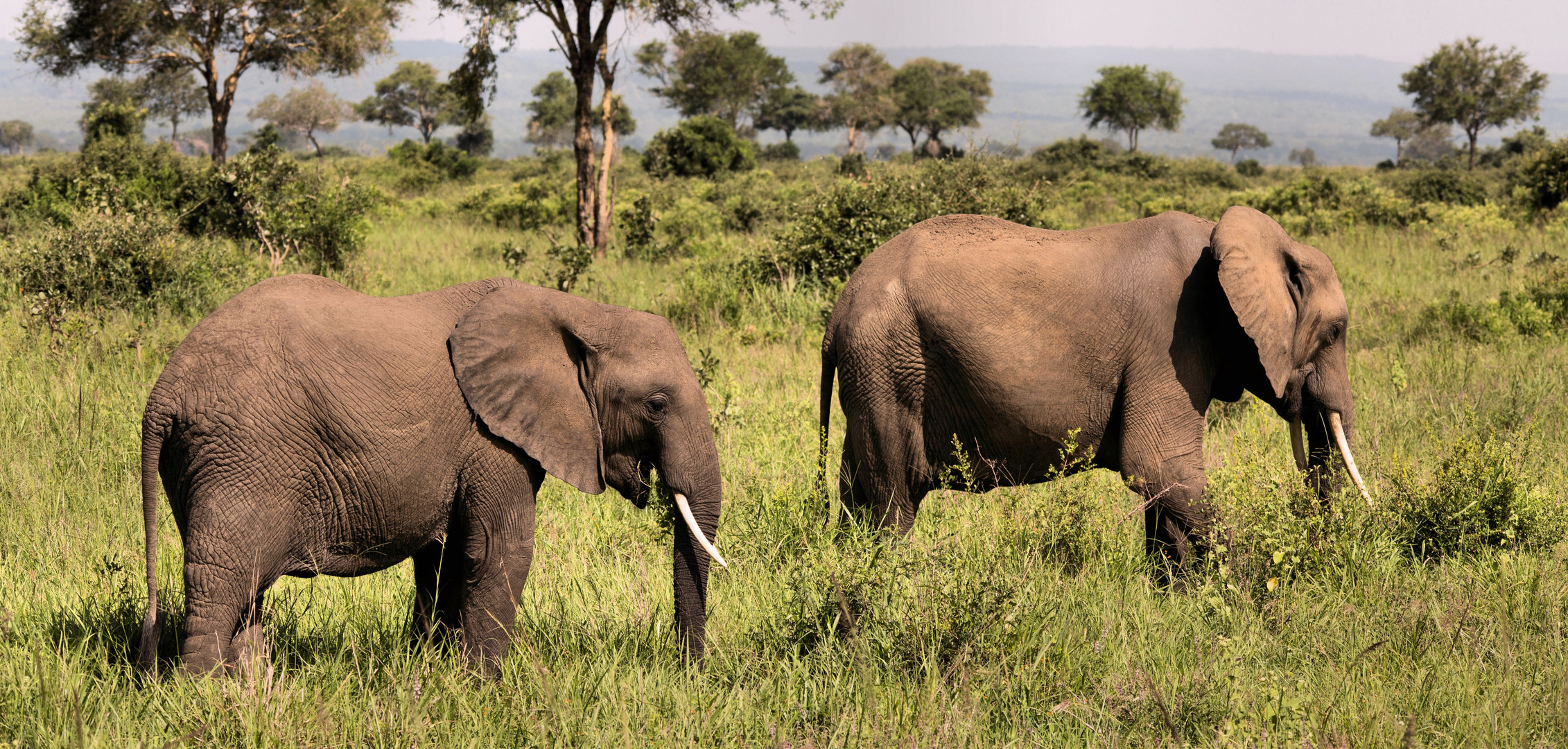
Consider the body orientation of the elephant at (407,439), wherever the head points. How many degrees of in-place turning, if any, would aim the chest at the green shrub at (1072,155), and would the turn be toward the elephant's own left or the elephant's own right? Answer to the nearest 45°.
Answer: approximately 45° to the elephant's own left

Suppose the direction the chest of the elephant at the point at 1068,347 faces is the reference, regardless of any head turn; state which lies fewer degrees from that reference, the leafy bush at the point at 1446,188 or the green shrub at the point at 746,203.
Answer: the leafy bush

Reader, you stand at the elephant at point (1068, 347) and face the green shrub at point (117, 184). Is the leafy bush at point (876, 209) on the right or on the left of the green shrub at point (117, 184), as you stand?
right

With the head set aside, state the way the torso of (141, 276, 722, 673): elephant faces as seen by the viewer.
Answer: to the viewer's right

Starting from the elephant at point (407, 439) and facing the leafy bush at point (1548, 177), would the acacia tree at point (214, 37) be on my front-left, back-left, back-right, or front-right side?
front-left

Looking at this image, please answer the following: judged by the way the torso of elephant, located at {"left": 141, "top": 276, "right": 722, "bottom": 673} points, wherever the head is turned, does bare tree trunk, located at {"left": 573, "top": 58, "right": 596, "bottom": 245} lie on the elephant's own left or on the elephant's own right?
on the elephant's own left

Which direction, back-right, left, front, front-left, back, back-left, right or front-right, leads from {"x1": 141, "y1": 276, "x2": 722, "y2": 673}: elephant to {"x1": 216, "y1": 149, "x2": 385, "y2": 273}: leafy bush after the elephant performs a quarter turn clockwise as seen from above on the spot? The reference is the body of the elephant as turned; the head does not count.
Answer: back

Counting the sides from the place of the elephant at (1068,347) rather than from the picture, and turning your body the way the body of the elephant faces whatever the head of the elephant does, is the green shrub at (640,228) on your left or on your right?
on your left

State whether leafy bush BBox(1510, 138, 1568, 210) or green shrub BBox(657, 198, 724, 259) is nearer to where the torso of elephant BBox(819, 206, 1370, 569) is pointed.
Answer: the leafy bush

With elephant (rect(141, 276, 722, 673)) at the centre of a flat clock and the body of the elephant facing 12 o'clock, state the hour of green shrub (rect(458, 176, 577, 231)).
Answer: The green shrub is roughly at 9 o'clock from the elephant.

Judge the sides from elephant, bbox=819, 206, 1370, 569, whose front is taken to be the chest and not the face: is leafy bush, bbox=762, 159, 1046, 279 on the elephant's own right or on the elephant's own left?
on the elephant's own left

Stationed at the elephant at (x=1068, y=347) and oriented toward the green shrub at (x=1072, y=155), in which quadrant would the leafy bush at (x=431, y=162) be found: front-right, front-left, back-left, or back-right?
front-left

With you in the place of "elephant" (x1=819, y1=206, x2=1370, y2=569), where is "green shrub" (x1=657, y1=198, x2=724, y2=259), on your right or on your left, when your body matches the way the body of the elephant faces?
on your left

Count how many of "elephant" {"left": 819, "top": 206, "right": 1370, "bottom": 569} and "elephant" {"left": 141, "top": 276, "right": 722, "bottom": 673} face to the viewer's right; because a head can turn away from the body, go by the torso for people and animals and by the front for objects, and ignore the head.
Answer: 2

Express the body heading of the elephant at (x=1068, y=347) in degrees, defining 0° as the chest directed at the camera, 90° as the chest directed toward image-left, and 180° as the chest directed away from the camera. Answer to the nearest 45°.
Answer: approximately 270°
